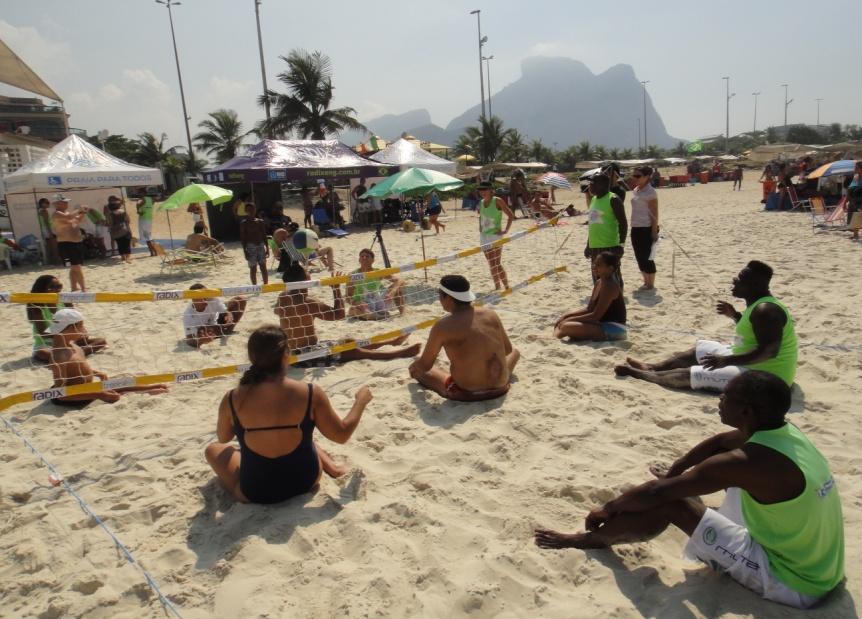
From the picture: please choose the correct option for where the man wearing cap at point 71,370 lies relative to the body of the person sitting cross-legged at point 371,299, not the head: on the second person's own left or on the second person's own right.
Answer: on the second person's own right

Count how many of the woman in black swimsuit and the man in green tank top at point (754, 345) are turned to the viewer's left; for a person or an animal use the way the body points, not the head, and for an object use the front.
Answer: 1

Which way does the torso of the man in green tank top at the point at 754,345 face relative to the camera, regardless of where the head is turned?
to the viewer's left

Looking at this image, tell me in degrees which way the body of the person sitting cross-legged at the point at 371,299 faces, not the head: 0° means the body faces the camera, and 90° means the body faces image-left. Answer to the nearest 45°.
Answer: approximately 0°

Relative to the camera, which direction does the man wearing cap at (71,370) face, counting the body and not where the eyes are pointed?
to the viewer's right

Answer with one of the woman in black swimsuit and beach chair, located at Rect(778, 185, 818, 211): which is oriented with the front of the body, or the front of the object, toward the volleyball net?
the woman in black swimsuit

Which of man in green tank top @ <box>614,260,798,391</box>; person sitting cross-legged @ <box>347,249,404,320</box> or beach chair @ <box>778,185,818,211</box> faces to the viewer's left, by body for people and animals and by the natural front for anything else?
the man in green tank top

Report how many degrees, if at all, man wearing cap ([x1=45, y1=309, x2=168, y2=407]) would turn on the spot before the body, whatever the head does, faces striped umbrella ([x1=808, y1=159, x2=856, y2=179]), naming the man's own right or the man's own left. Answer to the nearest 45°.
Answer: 0° — they already face it

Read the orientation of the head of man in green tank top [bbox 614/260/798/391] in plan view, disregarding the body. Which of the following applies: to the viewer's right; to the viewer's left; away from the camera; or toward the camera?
to the viewer's left

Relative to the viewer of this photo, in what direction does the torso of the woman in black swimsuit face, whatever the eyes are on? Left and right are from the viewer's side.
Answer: facing away from the viewer

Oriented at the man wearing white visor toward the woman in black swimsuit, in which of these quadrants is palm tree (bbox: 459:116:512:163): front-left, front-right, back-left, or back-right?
back-right
